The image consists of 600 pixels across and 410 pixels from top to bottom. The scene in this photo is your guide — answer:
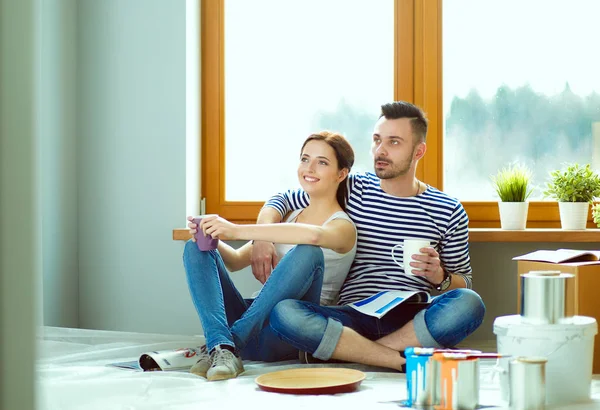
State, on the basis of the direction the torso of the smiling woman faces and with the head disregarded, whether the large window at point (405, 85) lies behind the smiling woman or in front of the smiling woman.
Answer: behind

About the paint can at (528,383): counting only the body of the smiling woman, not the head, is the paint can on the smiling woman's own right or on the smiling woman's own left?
on the smiling woman's own left

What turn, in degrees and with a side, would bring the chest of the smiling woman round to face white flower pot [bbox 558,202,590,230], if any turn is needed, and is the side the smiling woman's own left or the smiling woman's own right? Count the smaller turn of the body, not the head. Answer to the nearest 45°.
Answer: approximately 180°

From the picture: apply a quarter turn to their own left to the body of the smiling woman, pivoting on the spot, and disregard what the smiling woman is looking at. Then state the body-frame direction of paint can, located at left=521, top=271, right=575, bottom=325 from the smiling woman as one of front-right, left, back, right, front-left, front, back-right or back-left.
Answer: front

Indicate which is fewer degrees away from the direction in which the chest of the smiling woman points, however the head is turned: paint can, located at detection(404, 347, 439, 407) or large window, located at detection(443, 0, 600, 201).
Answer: the paint can

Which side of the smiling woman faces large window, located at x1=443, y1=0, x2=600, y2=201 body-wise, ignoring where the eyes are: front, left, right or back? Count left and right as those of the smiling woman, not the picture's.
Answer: back

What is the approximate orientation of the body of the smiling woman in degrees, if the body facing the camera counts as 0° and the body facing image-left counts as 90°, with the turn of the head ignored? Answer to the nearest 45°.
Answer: approximately 45°

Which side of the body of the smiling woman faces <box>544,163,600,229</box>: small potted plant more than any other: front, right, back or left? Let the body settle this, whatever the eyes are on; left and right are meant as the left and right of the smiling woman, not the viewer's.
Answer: back
